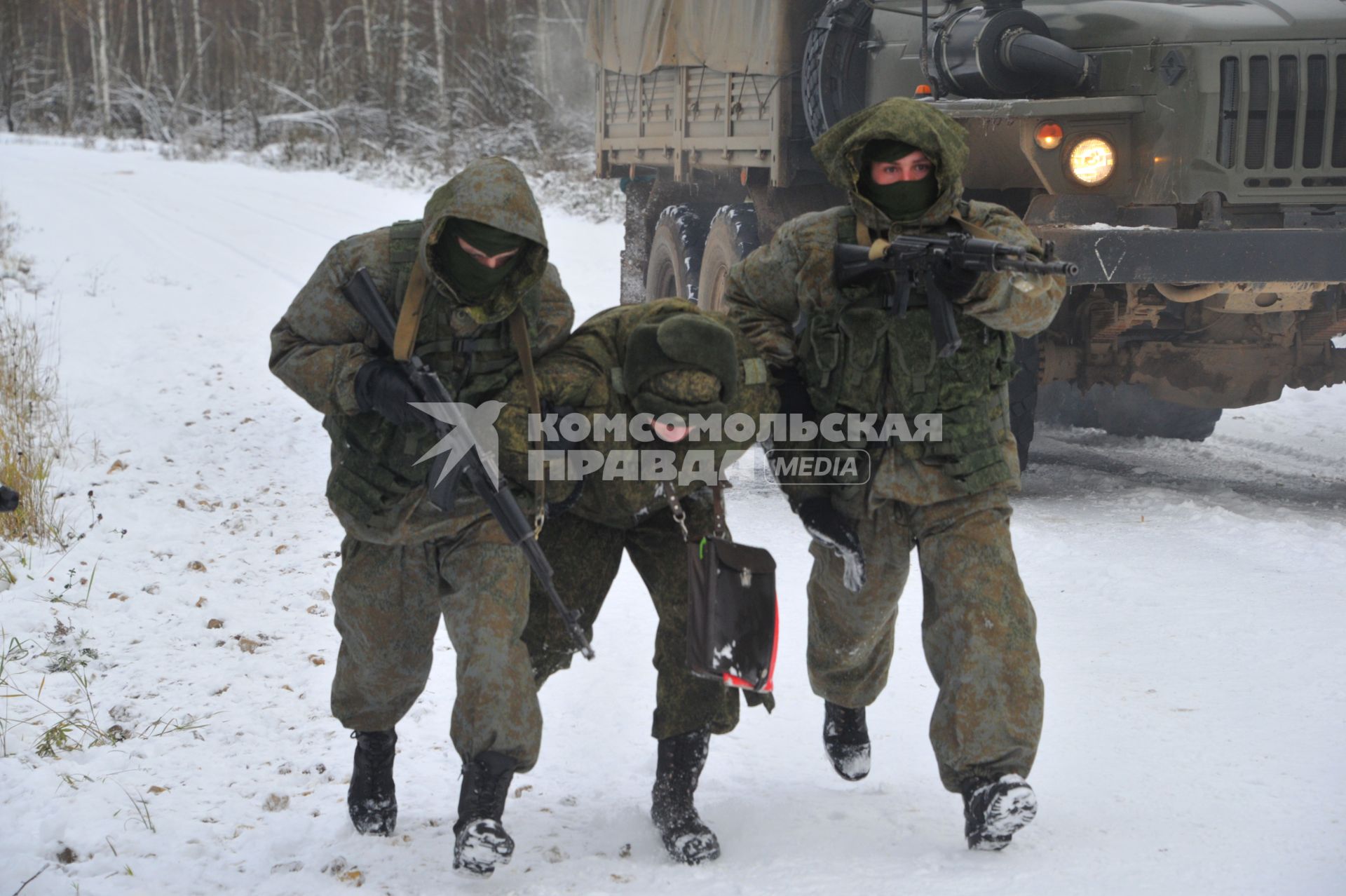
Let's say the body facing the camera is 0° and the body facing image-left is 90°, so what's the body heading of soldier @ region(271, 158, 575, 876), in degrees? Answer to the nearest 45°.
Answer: approximately 0°

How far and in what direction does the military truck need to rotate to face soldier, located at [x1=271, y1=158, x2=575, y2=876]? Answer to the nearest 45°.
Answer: approximately 90° to its right

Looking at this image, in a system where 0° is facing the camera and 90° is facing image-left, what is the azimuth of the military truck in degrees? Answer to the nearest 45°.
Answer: approximately 315°

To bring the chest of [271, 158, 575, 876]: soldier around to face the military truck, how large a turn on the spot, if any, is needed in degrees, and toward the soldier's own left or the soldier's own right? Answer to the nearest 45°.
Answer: approximately 135° to the soldier's own left

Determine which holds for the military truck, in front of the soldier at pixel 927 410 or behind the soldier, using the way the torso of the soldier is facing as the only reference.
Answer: behind

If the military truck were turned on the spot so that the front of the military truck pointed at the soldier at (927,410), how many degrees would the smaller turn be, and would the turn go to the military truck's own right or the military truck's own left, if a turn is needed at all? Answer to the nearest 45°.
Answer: approximately 45° to the military truck's own right

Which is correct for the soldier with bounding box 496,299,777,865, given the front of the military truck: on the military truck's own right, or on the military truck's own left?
on the military truck's own right

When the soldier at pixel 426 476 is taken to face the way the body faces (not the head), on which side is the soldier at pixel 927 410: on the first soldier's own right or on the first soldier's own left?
on the first soldier's own left

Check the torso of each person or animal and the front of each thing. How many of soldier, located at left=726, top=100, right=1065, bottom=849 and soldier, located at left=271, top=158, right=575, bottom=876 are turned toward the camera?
2
